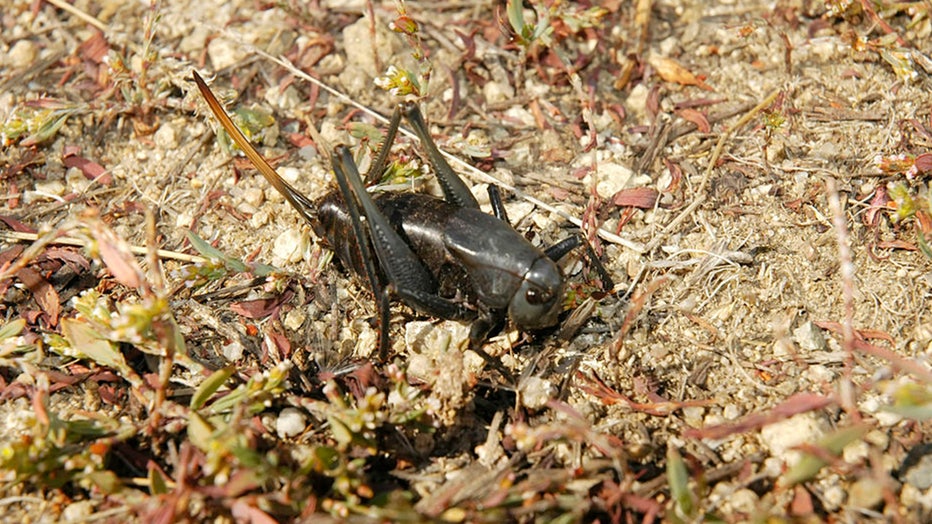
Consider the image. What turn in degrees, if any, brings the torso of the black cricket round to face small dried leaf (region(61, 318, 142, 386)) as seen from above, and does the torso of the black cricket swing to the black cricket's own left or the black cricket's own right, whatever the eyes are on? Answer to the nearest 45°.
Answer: approximately 135° to the black cricket's own right

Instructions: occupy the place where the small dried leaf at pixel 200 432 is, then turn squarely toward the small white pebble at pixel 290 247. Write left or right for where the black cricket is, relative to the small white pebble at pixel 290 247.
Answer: right

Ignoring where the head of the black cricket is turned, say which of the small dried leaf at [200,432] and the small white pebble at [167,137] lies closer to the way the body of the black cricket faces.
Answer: the small dried leaf

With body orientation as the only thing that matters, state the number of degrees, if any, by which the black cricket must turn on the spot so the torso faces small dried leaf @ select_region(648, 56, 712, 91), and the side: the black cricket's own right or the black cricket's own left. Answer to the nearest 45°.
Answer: approximately 90° to the black cricket's own left

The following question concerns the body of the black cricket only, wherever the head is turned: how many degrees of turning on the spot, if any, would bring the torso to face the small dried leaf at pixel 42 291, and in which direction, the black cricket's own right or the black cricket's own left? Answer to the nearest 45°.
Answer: approximately 135° to the black cricket's own right

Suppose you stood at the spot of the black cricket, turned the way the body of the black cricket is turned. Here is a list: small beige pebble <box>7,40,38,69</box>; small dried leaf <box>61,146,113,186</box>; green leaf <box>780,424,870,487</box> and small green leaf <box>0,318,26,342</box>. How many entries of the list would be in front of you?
1

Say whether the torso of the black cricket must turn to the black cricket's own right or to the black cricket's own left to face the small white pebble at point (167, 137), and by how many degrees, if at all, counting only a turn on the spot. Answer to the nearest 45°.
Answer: approximately 180°

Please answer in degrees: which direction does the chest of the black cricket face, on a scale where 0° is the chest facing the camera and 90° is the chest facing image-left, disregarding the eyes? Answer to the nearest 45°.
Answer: approximately 315°

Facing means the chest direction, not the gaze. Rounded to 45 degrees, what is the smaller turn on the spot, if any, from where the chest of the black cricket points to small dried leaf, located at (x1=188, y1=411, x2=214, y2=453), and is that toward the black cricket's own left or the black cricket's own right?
approximately 90° to the black cricket's own right

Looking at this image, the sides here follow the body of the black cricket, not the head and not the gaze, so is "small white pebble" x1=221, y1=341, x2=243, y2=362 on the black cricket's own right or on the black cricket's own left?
on the black cricket's own right

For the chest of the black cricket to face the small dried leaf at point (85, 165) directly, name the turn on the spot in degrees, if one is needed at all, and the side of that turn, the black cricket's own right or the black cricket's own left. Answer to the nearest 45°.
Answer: approximately 180°

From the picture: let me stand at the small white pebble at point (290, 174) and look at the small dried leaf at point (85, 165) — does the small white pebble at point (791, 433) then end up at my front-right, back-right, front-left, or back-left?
back-left

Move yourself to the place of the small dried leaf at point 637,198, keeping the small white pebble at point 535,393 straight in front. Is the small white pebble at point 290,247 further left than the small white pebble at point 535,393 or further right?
right
